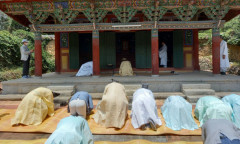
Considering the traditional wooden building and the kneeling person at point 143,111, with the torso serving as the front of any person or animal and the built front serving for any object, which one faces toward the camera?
the traditional wooden building

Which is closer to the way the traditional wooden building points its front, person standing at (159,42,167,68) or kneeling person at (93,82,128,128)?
the kneeling person

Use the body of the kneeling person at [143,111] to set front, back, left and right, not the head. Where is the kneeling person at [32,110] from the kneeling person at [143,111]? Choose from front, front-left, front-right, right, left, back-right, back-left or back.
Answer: left

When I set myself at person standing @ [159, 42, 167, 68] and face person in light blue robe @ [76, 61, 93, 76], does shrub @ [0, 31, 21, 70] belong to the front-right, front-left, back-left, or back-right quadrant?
front-right

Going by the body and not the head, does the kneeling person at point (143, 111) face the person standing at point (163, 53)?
yes

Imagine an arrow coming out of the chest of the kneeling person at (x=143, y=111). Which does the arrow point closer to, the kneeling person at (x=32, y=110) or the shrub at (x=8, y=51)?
the shrub

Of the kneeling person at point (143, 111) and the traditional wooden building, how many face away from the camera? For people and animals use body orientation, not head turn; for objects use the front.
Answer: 1

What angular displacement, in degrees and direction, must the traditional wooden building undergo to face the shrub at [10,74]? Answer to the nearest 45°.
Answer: approximately 135° to its right

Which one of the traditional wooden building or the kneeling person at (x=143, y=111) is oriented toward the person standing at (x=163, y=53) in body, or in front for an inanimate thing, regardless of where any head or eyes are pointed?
the kneeling person

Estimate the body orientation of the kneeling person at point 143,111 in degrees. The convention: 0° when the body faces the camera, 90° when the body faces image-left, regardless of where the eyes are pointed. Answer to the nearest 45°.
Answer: approximately 180°

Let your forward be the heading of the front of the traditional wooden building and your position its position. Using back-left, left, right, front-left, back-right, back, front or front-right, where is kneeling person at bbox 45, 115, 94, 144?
front

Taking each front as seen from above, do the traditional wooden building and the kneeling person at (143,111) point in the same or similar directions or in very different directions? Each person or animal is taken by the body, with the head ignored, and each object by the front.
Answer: very different directions

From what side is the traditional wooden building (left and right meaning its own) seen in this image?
front
